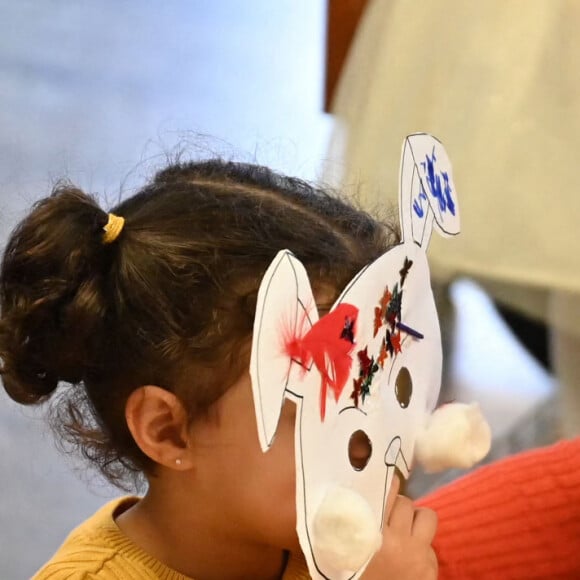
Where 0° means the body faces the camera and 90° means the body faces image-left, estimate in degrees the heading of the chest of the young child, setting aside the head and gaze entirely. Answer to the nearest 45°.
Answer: approximately 270°

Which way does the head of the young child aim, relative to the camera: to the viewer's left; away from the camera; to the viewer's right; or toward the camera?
to the viewer's right
